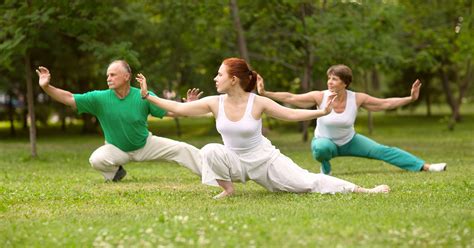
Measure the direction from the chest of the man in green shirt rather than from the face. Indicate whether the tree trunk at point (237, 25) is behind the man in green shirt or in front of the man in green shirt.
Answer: behind

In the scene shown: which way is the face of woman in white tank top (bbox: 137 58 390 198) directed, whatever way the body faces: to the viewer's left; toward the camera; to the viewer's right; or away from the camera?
to the viewer's left

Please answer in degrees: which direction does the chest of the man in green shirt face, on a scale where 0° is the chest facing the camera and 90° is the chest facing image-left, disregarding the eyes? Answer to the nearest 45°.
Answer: approximately 0°

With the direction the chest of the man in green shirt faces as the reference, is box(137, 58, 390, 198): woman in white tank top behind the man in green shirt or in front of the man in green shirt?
in front

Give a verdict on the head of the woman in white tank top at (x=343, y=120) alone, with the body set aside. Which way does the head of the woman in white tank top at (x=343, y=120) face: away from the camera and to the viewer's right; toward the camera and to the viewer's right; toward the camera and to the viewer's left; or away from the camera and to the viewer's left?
toward the camera and to the viewer's left

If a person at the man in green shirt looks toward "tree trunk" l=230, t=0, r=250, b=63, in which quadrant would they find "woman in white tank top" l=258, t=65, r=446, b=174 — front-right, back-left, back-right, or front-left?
front-right

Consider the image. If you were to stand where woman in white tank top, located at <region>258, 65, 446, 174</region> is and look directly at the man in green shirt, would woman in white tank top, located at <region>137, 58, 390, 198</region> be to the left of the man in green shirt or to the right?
left

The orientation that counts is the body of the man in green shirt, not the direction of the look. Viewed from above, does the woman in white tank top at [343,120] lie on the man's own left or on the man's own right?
on the man's own left
